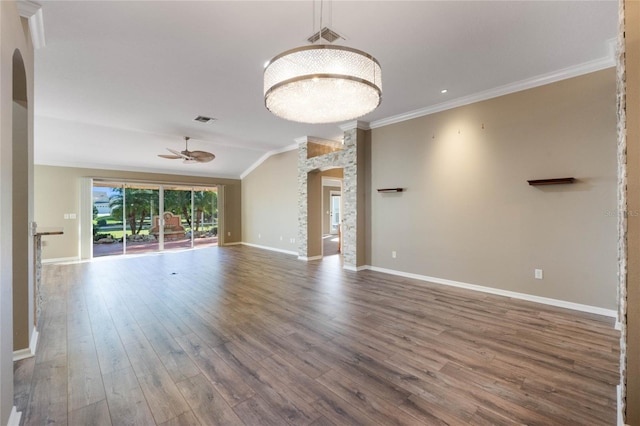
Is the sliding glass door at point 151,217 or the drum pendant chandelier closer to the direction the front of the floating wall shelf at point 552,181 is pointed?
the drum pendant chandelier

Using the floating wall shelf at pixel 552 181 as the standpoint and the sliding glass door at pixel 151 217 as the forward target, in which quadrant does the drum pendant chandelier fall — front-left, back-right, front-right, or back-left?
front-left

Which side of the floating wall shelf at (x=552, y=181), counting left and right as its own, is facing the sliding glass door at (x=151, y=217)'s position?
right

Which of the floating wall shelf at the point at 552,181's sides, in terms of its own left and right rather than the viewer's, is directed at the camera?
front

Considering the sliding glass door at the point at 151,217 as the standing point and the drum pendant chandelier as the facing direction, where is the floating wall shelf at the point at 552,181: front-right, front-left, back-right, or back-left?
front-left

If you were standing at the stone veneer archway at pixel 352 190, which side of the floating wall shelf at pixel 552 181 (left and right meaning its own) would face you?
right

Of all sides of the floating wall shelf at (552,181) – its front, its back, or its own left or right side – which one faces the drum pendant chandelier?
front

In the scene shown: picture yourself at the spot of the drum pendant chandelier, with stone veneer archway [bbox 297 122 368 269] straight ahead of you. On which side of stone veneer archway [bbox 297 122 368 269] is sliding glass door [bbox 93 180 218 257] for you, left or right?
left
